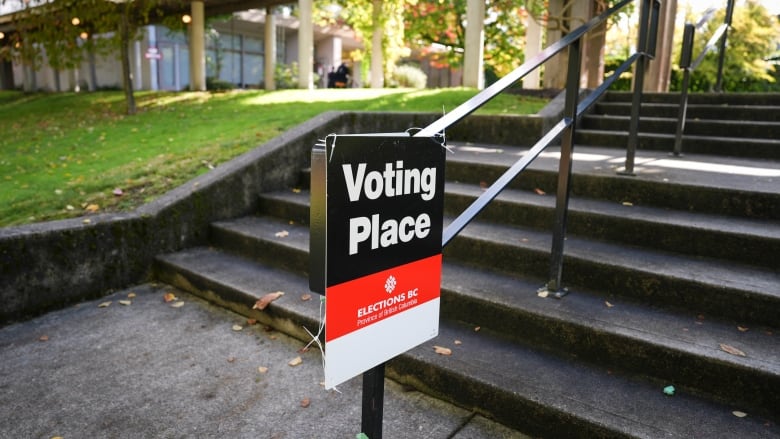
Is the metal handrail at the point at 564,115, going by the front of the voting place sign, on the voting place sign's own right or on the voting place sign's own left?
on the voting place sign's own left

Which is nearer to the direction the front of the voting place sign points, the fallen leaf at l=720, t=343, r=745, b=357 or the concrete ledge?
the fallen leaf

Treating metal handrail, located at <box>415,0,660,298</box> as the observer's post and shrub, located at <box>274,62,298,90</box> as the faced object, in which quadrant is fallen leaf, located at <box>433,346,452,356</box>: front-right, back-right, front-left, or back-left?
back-left

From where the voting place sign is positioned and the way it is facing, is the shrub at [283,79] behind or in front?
behind

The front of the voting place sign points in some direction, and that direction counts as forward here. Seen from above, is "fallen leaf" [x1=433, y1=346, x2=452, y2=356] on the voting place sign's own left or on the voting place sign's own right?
on the voting place sign's own left

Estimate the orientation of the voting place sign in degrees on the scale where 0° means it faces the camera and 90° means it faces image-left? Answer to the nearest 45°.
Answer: approximately 315°

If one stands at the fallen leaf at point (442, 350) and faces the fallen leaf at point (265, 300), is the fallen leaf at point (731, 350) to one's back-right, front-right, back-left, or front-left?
back-right

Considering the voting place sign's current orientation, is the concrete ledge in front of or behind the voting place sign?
behind

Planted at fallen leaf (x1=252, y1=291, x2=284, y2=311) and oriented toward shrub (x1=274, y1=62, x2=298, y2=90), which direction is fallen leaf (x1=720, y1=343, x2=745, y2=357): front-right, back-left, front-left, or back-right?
back-right
